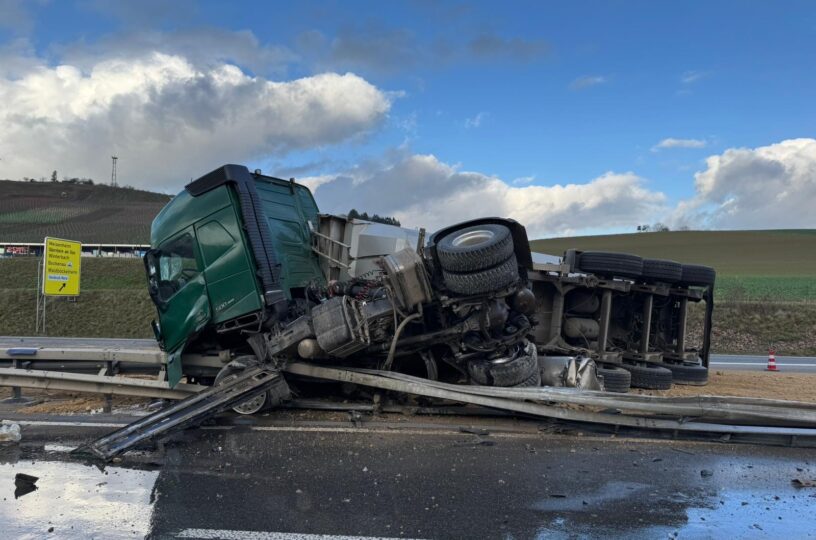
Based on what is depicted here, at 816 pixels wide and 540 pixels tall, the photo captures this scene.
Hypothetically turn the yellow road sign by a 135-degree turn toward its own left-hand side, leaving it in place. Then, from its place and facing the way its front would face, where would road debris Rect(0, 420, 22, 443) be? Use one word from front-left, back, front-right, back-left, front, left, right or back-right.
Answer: back-right

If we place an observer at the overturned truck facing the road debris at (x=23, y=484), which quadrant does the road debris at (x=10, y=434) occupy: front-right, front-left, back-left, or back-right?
front-right

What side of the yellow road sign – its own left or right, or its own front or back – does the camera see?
front

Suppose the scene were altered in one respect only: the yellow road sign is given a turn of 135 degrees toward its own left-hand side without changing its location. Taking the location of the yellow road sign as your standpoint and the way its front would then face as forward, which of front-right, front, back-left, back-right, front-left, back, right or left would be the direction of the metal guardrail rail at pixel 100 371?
back-right

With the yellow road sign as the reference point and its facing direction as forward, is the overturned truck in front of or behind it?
in front

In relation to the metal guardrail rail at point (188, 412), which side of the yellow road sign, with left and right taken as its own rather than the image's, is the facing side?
front

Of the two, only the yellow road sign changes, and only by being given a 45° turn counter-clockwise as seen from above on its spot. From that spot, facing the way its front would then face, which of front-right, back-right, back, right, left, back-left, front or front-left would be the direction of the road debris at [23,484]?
front-right
